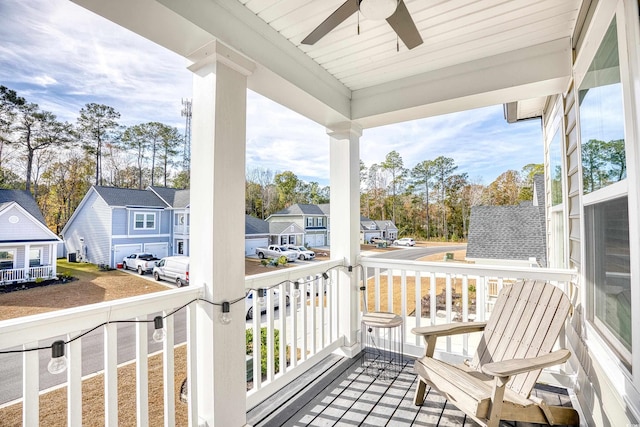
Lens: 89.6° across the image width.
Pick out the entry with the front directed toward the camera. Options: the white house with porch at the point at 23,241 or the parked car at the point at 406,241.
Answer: the white house with porch

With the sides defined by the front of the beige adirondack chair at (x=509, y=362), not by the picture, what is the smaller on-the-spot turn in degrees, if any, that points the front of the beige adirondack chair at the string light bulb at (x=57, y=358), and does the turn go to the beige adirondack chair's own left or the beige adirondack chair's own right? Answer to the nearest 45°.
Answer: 0° — it already faces it

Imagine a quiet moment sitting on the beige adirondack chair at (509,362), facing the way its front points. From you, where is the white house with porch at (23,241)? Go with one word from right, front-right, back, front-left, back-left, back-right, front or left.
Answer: right

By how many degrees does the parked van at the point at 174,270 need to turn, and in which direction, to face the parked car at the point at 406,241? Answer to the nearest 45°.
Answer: approximately 135° to its right

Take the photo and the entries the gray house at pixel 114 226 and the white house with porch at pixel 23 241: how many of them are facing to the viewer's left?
0

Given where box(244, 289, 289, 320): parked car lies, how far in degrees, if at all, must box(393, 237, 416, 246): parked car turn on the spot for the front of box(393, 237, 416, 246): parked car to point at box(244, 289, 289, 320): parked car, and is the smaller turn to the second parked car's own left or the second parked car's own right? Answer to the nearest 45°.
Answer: approximately 45° to the second parked car's own left

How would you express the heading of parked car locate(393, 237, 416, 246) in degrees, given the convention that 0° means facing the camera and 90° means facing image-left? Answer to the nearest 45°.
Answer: approximately 90°

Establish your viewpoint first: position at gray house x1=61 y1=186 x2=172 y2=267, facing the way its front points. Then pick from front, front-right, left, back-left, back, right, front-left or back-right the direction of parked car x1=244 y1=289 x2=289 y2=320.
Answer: front

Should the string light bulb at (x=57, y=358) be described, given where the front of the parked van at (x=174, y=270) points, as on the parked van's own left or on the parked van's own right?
on the parked van's own left

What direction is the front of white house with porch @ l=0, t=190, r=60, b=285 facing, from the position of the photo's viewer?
facing the viewer

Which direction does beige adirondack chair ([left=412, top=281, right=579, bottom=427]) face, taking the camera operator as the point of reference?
facing the viewer and to the left of the viewer
